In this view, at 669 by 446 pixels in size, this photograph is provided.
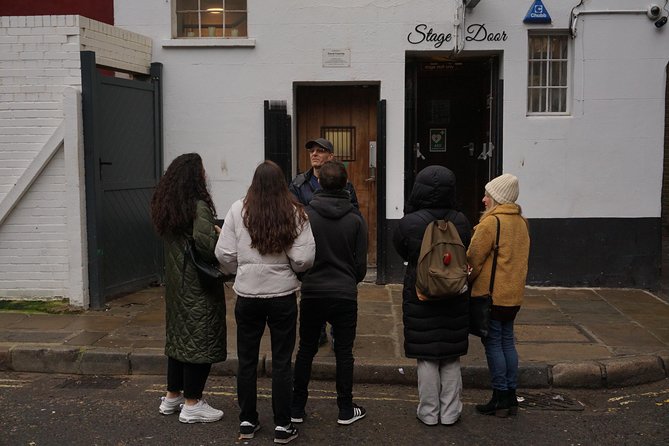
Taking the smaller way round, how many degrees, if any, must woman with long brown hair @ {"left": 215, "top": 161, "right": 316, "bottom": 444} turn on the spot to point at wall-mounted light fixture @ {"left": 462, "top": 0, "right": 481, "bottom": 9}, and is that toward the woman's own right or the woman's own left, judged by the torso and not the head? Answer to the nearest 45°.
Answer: approximately 45° to the woman's own right

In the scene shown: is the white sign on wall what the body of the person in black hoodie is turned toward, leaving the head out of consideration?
yes

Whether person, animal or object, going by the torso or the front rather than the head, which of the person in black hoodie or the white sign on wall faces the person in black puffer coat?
the white sign on wall

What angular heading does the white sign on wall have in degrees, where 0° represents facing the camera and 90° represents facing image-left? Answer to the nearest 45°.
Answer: approximately 0°

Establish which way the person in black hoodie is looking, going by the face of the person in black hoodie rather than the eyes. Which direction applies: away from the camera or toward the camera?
away from the camera

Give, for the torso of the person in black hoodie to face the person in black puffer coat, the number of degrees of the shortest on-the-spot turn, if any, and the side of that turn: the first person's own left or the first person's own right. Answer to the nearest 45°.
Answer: approximately 90° to the first person's own right

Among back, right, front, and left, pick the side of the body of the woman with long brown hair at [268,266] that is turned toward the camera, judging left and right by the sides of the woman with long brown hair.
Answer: back

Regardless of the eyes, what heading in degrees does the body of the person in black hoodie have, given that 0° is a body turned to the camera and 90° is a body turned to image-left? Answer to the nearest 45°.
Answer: approximately 180°

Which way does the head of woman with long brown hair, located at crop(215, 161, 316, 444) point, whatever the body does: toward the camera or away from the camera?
away from the camera

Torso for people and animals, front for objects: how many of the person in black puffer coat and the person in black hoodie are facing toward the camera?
0

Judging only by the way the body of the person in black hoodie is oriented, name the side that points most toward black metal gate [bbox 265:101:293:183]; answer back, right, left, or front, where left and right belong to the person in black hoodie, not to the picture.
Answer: front

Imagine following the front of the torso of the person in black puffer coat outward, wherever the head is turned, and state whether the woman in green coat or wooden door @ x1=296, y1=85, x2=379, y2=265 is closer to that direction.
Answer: the wooden door

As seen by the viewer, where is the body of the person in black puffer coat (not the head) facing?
away from the camera

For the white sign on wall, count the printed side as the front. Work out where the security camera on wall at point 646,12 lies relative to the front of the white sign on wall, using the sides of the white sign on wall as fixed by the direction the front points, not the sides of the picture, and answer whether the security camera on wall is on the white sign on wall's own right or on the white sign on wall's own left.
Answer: on the white sign on wall's own left

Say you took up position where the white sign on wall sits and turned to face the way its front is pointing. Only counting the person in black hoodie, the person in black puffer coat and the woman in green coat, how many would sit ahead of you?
3

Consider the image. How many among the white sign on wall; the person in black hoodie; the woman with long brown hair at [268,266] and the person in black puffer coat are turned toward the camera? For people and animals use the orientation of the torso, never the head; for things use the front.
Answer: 1

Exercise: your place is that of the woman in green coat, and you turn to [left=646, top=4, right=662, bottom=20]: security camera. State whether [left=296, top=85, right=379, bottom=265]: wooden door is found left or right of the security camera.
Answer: left

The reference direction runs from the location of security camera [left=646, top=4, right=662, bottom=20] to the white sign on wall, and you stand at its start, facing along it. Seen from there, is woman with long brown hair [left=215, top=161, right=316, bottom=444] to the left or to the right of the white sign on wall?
left
